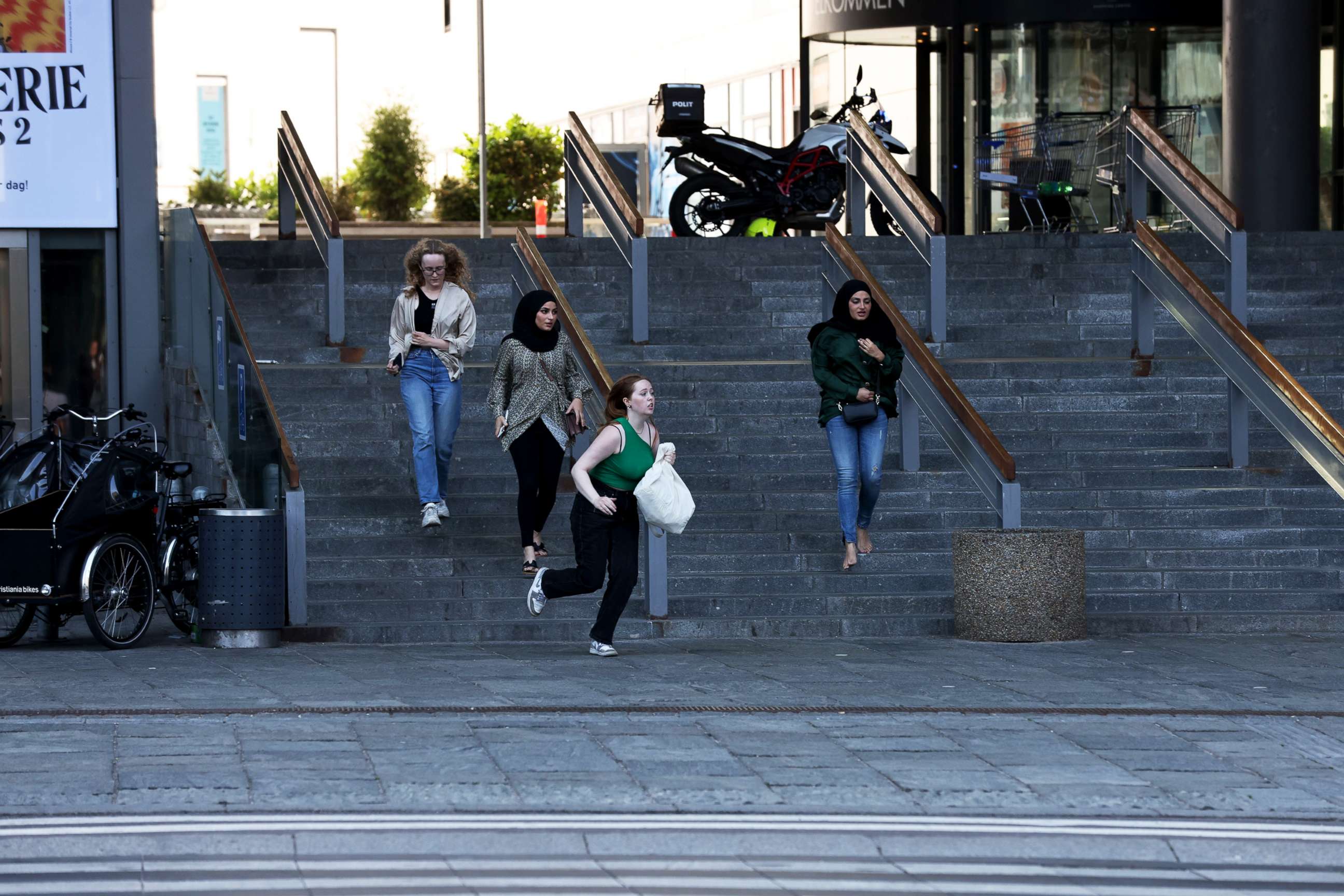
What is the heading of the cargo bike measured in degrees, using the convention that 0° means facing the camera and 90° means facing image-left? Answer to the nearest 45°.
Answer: approximately 45°

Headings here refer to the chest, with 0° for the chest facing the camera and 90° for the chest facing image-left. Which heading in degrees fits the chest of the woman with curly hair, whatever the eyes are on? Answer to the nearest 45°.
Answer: approximately 0°

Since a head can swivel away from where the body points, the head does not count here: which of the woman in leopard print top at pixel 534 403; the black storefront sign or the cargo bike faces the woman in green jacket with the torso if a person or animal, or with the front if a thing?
the black storefront sign

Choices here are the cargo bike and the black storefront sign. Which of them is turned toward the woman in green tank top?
the black storefront sign

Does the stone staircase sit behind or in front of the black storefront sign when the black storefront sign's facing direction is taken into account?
in front

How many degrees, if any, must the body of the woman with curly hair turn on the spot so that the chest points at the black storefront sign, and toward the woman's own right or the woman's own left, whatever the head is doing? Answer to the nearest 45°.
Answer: approximately 135° to the woman's own left

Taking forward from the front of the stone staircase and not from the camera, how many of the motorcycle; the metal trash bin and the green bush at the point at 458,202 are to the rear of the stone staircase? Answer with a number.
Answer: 2

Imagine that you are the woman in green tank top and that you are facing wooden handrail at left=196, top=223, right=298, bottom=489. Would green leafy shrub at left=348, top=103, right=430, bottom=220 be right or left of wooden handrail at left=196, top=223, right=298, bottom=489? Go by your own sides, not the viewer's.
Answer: right

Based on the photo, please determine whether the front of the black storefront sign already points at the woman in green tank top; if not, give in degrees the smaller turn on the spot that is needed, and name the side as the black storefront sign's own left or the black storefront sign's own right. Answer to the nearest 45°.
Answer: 0° — it already faces them

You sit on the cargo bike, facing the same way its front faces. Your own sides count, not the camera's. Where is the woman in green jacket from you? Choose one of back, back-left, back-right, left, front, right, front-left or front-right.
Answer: back-left

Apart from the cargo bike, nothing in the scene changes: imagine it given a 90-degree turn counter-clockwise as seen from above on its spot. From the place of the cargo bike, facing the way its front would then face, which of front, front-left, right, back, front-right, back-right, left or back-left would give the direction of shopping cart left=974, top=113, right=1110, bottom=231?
left
